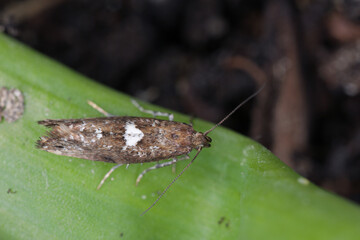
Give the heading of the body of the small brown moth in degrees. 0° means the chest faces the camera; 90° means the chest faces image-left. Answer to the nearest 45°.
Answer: approximately 270°
